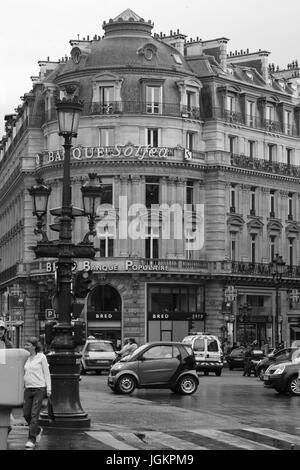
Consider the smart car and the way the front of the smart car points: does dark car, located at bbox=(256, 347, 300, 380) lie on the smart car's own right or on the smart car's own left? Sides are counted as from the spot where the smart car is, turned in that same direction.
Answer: on the smart car's own right

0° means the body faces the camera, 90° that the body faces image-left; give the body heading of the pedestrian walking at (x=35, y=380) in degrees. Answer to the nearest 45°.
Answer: approximately 45°

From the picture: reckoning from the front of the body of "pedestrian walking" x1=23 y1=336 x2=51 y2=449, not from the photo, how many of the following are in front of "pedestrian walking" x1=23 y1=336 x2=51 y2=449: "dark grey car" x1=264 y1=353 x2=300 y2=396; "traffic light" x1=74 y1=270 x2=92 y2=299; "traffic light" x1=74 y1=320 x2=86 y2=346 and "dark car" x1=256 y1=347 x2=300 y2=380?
0

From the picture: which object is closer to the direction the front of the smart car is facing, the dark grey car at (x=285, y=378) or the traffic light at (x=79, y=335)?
the traffic light

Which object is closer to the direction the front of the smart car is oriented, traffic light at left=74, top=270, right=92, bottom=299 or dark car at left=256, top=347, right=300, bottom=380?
the traffic light

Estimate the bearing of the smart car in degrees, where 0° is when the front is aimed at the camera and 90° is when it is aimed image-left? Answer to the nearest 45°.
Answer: approximately 90°

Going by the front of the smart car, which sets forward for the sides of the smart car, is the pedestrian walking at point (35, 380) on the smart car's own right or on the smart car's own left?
on the smart car's own left

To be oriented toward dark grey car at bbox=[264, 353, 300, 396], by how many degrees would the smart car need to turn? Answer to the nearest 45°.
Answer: approximately 180°
